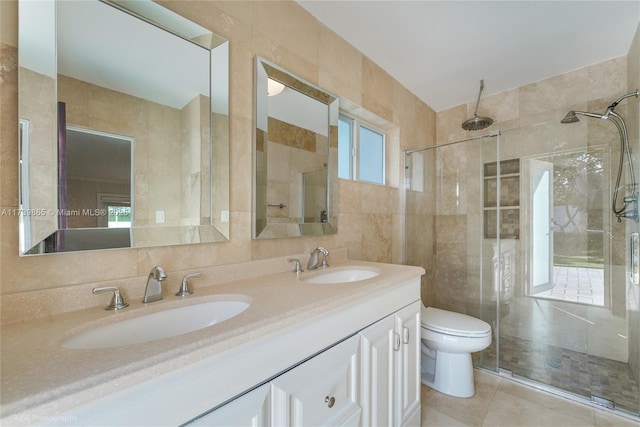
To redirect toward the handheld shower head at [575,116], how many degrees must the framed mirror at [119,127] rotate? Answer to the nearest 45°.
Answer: approximately 45° to its left

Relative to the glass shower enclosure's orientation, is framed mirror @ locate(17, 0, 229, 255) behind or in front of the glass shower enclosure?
in front

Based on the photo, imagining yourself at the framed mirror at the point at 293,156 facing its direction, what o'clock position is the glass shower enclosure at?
The glass shower enclosure is roughly at 10 o'clock from the framed mirror.

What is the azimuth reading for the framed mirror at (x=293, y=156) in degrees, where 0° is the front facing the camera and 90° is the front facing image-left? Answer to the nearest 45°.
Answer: approximately 315°

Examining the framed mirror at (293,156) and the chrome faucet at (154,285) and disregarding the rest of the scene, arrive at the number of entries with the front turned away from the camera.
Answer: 0

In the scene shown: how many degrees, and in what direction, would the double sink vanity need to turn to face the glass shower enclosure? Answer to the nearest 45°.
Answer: approximately 45° to its left

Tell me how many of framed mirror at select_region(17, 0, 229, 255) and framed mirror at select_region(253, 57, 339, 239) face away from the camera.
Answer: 0

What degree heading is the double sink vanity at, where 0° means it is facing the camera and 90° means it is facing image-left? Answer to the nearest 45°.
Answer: approximately 315°

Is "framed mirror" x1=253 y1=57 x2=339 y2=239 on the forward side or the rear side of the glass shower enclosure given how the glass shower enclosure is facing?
on the forward side

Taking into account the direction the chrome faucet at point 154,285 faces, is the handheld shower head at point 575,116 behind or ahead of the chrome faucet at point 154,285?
ahead

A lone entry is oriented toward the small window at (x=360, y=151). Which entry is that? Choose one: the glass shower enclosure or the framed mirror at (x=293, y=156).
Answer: the glass shower enclosure

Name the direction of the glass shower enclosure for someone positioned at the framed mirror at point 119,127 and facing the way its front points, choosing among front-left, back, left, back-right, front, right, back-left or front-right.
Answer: front-left

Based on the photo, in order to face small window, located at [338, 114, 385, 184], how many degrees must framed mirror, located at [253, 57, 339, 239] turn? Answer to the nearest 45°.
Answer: approximately 90° to its left

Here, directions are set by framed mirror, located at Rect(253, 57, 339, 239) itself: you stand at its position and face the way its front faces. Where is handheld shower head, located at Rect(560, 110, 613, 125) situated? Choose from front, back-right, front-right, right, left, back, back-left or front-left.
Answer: front-left
